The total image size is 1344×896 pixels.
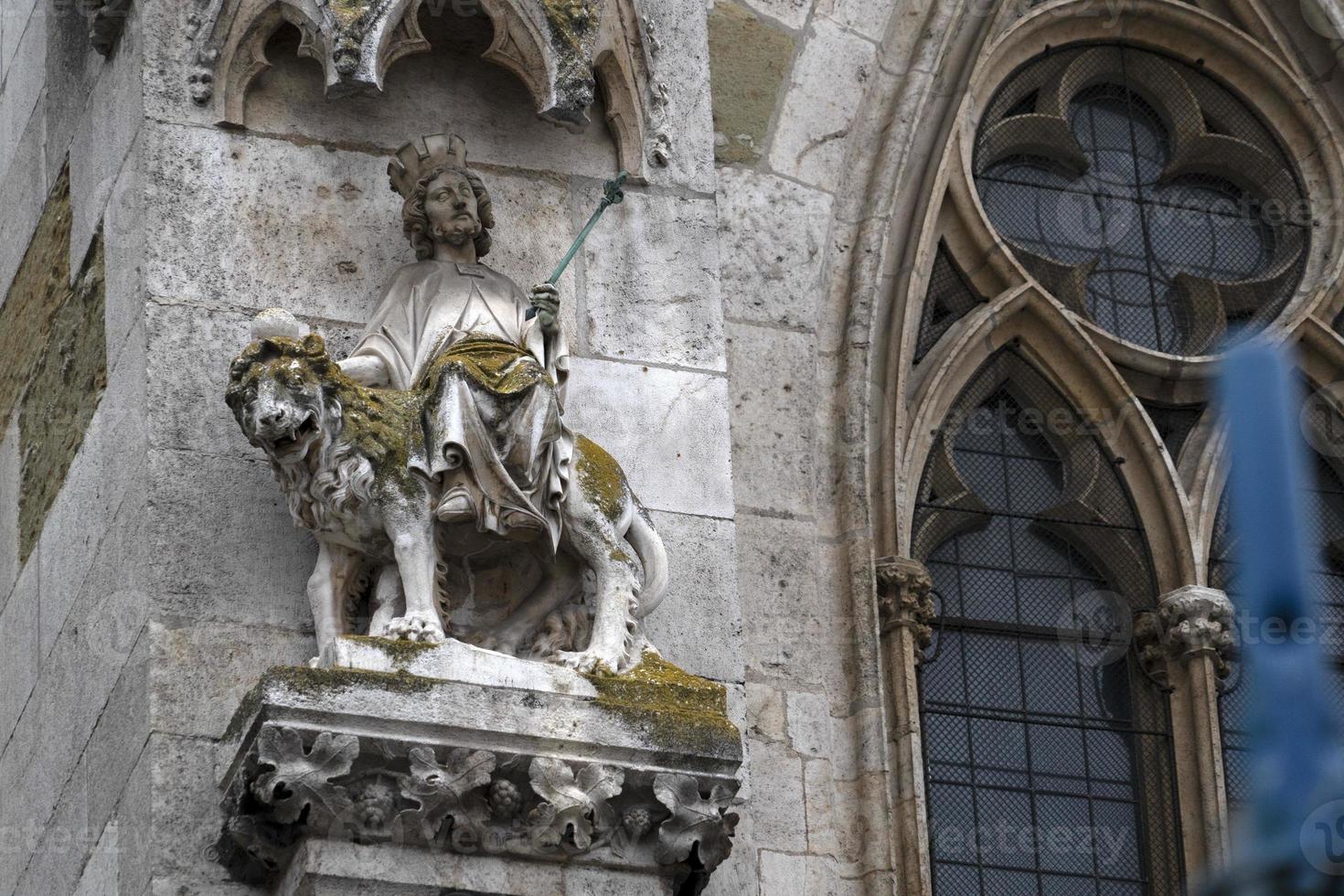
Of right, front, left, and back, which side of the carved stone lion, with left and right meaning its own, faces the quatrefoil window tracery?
back

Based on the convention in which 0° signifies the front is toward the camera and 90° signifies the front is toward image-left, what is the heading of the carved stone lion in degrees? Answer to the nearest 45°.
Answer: approximately 45°

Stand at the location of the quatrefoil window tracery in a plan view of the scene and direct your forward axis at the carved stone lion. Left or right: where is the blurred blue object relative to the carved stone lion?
left

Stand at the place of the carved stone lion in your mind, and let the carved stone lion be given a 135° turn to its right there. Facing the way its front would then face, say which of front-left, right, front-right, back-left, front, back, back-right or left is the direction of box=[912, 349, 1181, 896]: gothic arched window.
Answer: front-right
